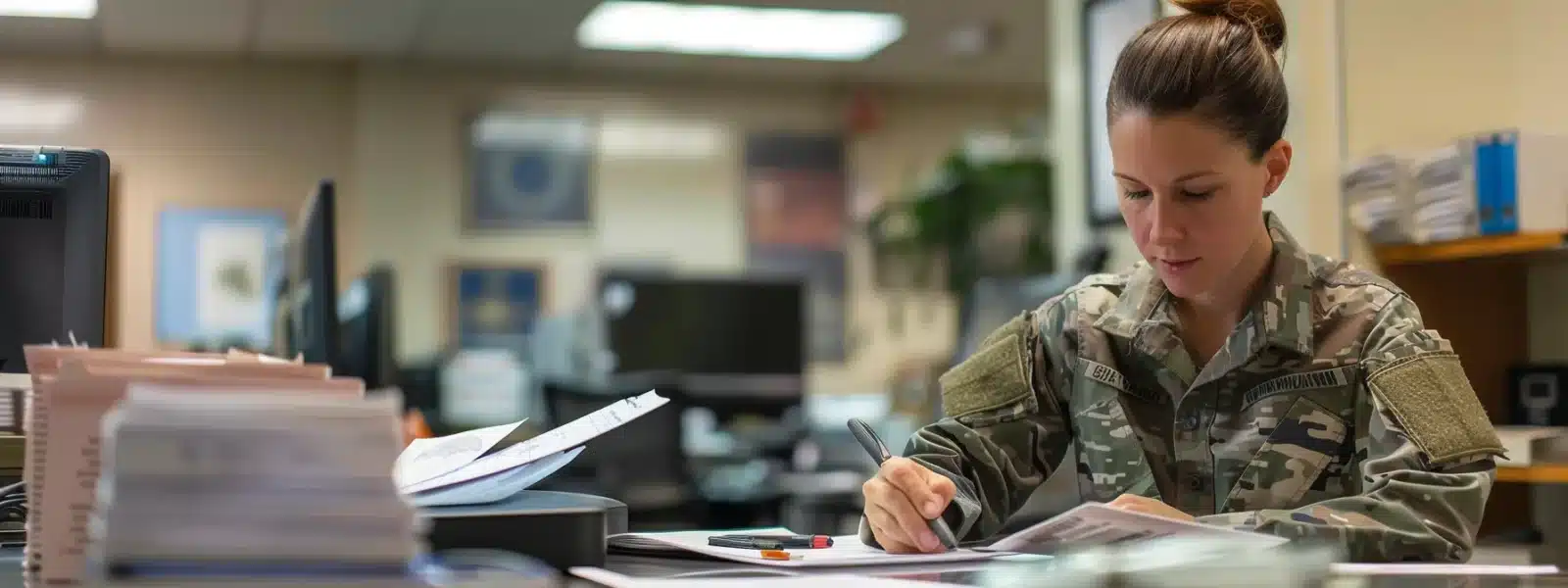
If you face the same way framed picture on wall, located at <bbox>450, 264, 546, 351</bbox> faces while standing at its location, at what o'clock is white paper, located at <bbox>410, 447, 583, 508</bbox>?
The white paper is roughly at 12 o'clock from the framed picture on wall.

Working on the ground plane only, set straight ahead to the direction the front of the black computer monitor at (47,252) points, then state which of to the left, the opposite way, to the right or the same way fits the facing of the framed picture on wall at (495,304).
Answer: the opposite way

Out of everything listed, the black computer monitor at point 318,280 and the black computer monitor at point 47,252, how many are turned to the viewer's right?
1

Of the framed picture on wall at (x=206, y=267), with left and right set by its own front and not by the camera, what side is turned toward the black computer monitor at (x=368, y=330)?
front

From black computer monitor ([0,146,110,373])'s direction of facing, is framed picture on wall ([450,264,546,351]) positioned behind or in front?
in front

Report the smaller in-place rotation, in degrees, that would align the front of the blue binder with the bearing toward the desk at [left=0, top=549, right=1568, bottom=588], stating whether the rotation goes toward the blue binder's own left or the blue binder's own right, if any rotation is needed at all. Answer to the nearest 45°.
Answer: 0° — it already faces it

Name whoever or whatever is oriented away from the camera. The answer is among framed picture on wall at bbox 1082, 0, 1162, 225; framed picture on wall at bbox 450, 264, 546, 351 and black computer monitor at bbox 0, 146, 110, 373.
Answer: the black computer monitor

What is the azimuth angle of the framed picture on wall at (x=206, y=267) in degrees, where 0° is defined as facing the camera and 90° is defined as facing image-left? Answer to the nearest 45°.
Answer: approximately 0°

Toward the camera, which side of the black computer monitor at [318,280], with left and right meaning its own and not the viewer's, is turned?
right

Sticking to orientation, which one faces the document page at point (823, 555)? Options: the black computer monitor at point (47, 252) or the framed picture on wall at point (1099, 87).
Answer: the framed picture on wall

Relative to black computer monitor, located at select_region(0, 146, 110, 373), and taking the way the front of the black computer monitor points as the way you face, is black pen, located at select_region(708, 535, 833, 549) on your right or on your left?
on your right

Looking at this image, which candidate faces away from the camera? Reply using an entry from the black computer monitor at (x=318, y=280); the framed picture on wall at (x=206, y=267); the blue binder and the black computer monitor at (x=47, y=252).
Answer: the black computer monitor at (x=47, y=252)

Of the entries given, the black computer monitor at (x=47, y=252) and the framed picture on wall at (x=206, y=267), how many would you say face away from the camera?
1

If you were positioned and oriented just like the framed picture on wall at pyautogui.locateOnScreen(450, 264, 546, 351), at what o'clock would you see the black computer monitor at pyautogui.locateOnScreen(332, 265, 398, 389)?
The black computer monitor is roughly at 12 o'clock from the framed picture on wall.

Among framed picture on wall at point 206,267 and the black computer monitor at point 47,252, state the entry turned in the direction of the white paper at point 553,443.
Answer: the framed picture on wall

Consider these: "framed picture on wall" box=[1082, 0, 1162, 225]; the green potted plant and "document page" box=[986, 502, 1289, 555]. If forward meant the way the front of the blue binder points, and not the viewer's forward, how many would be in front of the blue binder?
1

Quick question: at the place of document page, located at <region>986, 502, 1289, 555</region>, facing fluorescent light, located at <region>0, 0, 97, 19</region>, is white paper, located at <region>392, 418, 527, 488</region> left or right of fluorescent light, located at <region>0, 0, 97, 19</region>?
left
